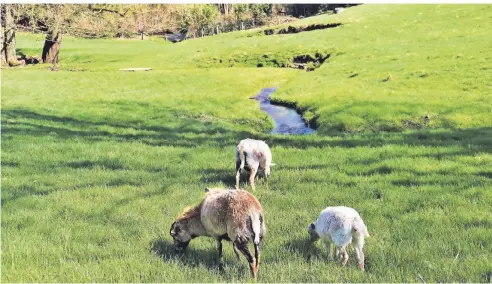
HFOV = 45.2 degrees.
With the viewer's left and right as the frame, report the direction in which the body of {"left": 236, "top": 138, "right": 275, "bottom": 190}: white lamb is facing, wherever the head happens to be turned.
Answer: facing away from the viewer and to the right of the viewer

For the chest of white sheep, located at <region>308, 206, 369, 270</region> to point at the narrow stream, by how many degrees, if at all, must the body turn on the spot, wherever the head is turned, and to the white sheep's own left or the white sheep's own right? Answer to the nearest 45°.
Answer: approximately 45° to the white sheep's own right

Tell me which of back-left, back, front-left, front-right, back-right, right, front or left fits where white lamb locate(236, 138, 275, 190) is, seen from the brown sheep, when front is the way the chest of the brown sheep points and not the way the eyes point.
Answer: front-right

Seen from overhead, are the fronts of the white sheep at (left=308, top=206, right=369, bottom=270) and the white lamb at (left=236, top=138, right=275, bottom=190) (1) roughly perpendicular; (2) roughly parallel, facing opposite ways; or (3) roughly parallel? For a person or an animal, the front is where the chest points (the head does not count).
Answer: roughly perpendicular

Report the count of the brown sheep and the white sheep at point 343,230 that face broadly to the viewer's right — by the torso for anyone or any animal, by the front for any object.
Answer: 0

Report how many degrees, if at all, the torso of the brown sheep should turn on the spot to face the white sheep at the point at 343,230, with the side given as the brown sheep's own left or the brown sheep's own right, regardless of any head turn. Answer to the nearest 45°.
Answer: approximately 135° to the brown sheep's own right

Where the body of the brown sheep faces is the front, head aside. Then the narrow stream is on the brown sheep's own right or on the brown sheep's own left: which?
on the brown sheep's own right

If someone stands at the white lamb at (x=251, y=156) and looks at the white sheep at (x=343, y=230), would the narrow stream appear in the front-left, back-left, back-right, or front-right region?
back-left

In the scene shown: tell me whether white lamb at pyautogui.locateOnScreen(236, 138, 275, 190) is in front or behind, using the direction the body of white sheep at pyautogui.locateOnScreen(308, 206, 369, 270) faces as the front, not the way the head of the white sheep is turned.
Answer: in front

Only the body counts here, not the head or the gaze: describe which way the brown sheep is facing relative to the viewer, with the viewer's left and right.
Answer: facing away from the viewer and to the left of the viewer

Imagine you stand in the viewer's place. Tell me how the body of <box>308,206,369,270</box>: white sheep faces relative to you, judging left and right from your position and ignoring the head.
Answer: facing away from the viewer and to the left of the viewer

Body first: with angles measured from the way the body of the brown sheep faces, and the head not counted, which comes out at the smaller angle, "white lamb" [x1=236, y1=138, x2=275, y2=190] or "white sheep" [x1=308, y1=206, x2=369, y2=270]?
the white lamb
